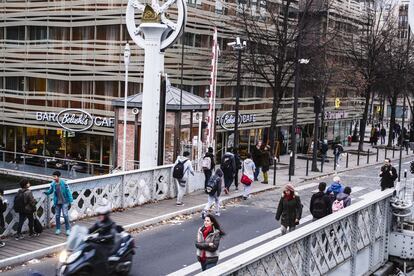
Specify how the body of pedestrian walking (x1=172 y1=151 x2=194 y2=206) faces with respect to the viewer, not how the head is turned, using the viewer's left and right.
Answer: facing away from the viewer and to the right of the viewer

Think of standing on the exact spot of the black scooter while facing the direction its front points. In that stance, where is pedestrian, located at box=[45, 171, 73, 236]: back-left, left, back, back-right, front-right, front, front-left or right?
back-right

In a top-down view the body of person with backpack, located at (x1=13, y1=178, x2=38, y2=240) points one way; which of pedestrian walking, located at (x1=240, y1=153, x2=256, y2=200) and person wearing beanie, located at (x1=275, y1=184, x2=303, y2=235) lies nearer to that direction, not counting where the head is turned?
the pedestrian walking

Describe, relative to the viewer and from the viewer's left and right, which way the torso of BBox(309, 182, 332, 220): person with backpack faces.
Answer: facing away from the viewer and to the right of the viewer

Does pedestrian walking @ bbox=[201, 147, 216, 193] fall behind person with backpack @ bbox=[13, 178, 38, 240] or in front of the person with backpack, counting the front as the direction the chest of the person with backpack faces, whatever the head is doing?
in front

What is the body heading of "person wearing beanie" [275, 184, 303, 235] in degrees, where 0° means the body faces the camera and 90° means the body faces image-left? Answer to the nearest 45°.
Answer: approximately 45°

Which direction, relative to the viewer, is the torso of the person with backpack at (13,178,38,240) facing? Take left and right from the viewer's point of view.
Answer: facing away from the viewer and to the right of the viewer

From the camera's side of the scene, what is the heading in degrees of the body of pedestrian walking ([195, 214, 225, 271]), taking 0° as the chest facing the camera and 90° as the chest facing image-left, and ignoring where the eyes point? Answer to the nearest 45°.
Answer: approximately 45°

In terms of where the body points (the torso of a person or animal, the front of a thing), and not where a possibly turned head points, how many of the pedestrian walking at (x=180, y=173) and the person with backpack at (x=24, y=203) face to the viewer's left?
0

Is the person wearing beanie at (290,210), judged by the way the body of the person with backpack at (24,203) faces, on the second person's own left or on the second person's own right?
on the second person's own right

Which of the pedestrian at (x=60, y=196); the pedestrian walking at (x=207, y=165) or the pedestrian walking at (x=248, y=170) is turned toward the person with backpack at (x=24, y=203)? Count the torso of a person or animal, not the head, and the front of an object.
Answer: the pedestrian at (x=60, y=196)
